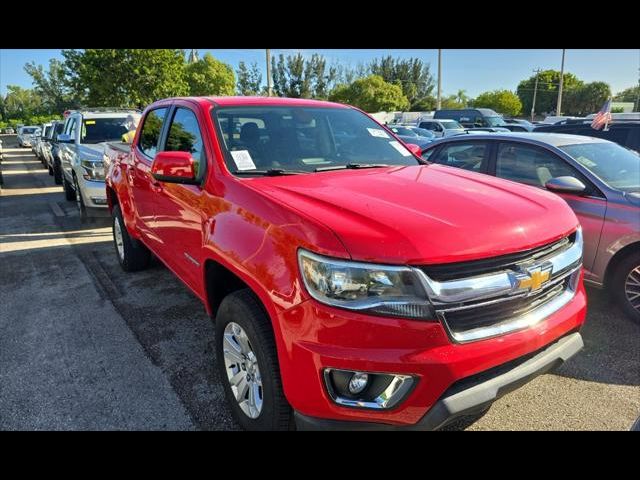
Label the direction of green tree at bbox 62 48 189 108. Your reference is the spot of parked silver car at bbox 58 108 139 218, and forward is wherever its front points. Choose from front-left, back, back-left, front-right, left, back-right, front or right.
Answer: back

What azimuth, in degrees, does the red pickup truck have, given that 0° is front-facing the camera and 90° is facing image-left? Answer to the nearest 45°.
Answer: approximately 315°

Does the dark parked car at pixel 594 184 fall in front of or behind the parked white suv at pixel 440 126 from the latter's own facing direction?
in front

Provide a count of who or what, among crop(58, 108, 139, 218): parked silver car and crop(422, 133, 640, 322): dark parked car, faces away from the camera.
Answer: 0

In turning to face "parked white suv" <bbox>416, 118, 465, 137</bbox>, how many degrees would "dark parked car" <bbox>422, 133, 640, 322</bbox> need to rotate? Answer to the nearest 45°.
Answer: approximately 135° to its left

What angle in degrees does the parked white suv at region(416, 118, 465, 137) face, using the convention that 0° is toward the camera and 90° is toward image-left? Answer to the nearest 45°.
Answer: approximately 315°
